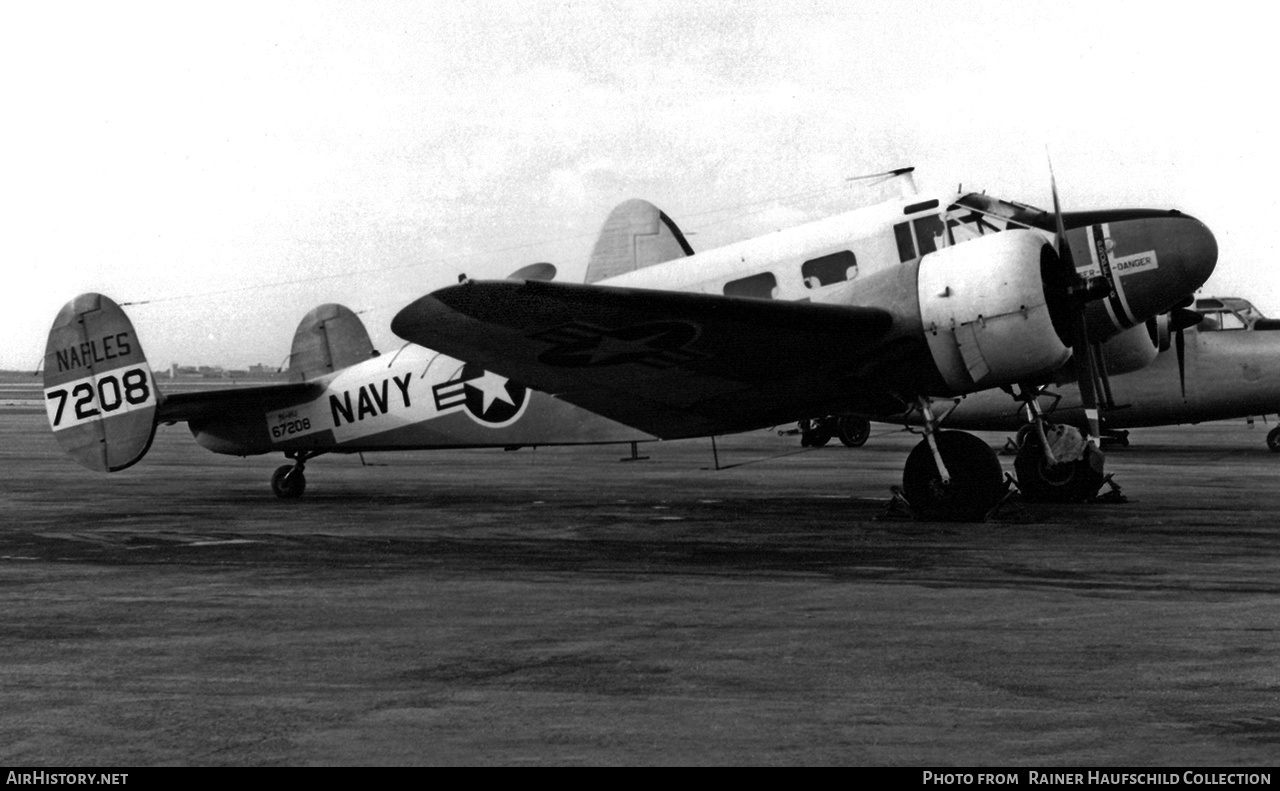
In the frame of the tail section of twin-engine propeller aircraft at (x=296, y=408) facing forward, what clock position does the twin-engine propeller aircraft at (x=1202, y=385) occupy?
the twin-engine propeller aircraft at (x=1202, y=385) is roughly at 10 o'clock from the tail section of twin-engine propeller aircraft at (x=296, y=408).

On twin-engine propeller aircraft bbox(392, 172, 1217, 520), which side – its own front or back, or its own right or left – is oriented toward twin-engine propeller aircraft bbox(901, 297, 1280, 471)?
left

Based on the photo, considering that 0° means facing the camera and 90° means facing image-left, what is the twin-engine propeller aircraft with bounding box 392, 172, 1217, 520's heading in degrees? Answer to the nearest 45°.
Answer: approximately 315°
